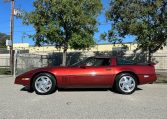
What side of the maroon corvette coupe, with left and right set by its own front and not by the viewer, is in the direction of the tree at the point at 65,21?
right

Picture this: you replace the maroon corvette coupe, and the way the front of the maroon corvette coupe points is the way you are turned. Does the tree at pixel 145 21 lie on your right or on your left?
on your right

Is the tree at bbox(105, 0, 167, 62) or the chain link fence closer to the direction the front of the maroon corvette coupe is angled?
the chain link fence

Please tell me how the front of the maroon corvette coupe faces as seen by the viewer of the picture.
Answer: facing to the left of the viewer
